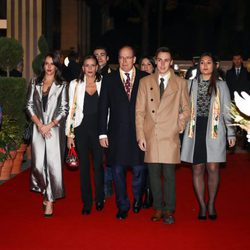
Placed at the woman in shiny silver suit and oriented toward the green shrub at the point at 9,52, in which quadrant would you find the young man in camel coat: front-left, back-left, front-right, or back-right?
back-right

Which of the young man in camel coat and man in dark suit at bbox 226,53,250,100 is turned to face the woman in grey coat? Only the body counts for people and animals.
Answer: the man in dark suit

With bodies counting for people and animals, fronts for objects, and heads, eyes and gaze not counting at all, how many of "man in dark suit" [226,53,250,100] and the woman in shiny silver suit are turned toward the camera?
2

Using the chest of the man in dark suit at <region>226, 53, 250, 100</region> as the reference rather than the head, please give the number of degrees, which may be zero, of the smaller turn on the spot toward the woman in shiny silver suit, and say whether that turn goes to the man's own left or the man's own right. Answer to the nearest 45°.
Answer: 0° — they already face them

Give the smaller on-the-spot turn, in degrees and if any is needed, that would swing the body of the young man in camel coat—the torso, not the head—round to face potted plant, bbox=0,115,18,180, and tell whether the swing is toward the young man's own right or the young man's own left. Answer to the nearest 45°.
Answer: approximately 135° to the young man's own right

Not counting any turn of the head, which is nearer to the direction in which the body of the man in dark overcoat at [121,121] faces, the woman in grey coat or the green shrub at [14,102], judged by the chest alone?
the woman in grey coat
